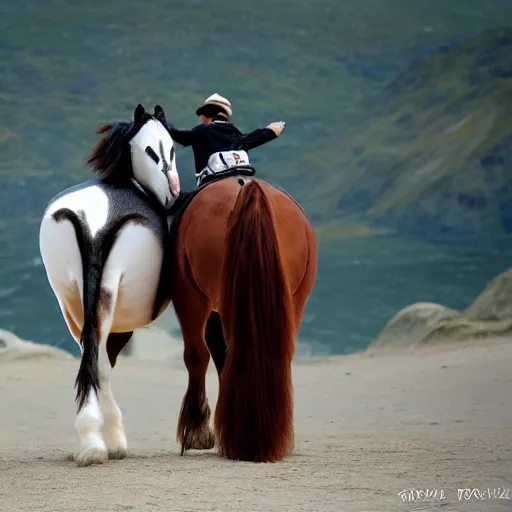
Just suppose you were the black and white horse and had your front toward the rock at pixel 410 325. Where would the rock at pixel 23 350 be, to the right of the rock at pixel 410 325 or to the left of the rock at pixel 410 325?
left

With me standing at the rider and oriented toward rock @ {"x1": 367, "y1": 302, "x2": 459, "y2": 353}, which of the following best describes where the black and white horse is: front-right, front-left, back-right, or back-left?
back-left

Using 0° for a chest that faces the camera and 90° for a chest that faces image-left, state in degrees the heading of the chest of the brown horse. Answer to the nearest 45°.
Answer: approximately 180°

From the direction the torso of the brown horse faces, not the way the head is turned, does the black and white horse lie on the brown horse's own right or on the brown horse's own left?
on the brown horse's own left

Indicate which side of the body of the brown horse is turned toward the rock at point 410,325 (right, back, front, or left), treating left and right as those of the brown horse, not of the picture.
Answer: front

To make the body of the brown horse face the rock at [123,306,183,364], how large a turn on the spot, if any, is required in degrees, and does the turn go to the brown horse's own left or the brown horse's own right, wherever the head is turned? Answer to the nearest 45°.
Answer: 0° — it already faces it

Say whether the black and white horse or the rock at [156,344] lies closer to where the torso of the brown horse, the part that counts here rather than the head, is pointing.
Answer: the rock
